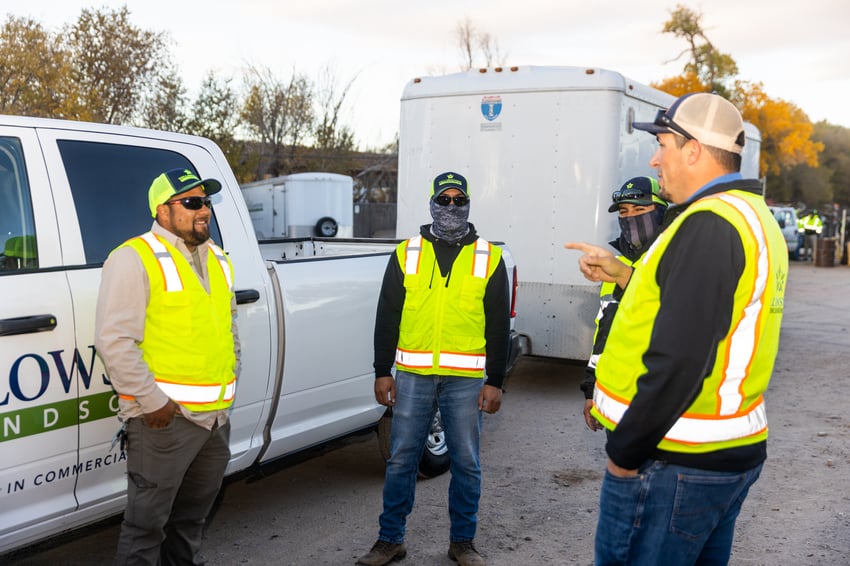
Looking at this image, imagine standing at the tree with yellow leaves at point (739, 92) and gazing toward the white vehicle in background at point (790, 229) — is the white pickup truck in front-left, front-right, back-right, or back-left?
front-right

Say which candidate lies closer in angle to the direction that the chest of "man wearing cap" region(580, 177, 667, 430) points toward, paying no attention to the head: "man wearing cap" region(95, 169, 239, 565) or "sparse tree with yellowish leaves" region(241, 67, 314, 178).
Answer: the man wearing cap

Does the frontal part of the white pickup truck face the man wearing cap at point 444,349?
no

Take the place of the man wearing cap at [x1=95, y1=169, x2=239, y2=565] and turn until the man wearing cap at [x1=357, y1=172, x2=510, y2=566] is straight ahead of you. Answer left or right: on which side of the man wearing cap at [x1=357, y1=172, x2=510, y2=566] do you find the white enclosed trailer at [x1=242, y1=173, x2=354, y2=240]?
left

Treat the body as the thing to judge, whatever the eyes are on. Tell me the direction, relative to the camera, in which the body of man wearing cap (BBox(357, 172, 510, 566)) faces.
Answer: toward the camera

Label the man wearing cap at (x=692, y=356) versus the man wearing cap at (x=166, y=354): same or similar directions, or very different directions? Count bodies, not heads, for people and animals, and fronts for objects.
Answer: very different directions

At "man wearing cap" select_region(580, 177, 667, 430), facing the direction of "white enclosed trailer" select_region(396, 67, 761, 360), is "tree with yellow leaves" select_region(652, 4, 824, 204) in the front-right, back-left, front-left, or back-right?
front-right

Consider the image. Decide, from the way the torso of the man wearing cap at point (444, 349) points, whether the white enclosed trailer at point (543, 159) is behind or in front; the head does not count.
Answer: behind

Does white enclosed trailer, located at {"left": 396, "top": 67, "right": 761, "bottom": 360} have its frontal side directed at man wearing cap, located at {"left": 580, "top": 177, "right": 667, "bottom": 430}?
no

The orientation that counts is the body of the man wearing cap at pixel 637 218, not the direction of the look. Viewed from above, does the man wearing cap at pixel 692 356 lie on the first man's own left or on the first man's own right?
on the first man's own left

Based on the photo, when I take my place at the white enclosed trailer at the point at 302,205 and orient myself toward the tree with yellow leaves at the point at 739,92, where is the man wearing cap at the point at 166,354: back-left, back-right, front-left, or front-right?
back-right

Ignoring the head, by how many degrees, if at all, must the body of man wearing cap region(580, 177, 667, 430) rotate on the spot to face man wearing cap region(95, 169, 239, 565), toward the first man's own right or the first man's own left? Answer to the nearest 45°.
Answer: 0° — they already face them

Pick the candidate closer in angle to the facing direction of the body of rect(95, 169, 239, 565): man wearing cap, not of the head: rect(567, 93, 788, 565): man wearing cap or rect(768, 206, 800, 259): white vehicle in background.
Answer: the man wearing cap

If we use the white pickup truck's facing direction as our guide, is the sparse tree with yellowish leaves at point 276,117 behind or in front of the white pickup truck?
behind

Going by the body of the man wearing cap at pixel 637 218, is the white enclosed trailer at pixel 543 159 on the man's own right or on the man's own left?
on the man's own right

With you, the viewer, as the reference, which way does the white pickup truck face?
facing the viewer and to the left of the viewer

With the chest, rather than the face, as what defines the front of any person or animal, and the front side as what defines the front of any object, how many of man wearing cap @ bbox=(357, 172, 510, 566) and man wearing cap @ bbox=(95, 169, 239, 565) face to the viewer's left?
0

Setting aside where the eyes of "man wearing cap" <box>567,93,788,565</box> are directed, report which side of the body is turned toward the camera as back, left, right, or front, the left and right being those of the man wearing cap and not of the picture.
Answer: left

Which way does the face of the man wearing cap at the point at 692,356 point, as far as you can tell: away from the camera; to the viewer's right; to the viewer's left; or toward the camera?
to the viewer's left

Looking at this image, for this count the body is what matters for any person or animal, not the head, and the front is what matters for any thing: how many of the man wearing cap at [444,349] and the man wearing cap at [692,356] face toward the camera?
1

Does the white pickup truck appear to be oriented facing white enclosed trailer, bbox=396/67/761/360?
no
